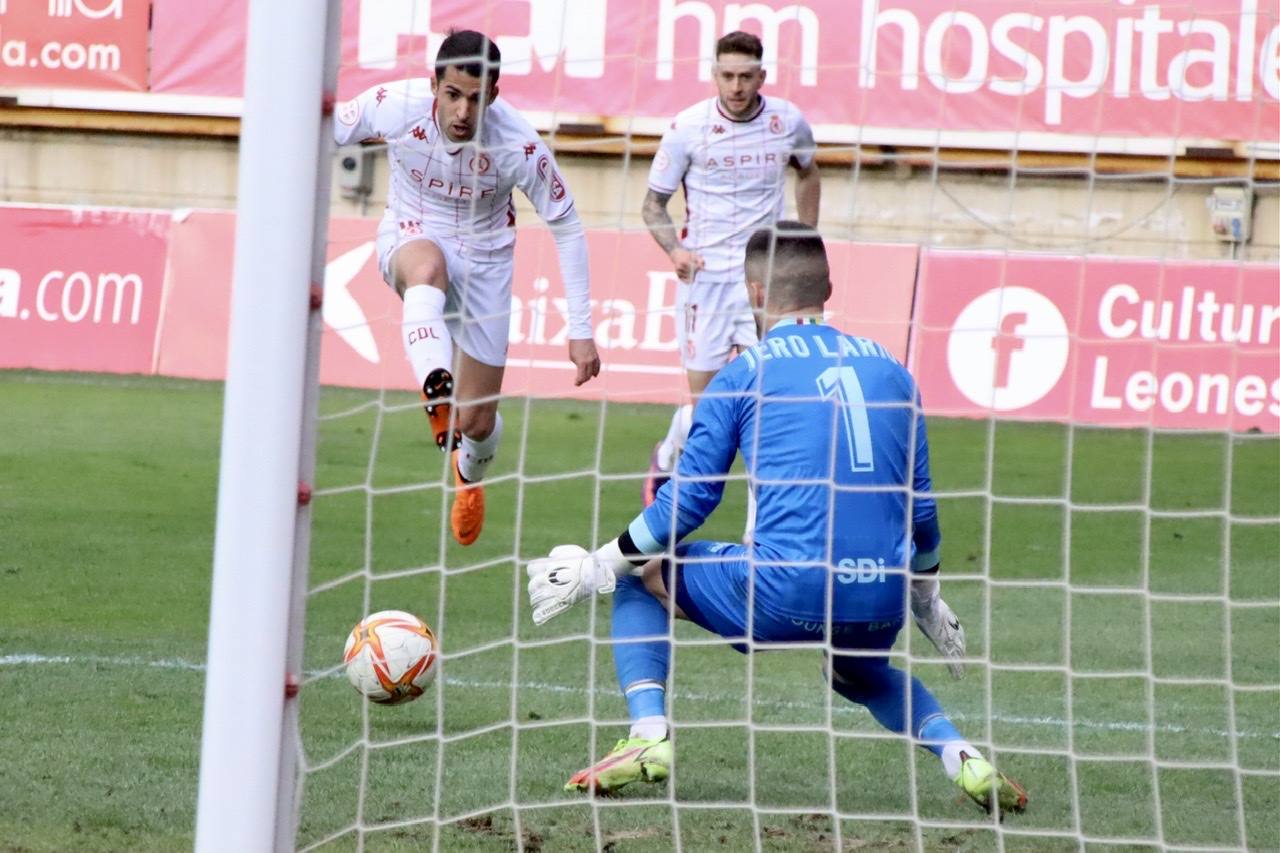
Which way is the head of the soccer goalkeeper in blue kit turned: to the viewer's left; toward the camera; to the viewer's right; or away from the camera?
away from the camera

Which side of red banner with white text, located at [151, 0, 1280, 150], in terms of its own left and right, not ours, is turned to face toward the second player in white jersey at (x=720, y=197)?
front

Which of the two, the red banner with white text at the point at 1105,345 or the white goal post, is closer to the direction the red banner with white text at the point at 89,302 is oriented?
the white goal post

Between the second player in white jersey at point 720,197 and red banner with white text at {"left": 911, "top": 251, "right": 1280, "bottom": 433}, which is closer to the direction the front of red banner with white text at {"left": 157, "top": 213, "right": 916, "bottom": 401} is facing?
the second player in white jersey

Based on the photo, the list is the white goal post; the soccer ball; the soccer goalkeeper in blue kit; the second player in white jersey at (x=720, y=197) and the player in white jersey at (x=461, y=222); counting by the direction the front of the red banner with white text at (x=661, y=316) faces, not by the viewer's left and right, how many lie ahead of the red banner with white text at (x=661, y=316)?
5

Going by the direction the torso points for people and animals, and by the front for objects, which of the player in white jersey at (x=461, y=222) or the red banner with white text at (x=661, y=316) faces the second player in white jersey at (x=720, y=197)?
the red banner with white text

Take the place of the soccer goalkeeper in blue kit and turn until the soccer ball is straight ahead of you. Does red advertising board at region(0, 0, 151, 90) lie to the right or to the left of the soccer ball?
right

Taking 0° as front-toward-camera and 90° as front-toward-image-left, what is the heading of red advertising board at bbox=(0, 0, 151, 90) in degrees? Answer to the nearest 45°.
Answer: approximately 0°

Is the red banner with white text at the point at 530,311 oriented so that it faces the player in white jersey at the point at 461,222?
yes

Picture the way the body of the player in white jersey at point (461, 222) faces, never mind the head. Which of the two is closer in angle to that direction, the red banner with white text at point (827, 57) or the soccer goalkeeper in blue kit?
the soccer goalkeeper in blue kit

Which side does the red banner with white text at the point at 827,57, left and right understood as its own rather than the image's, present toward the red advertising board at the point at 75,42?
right
